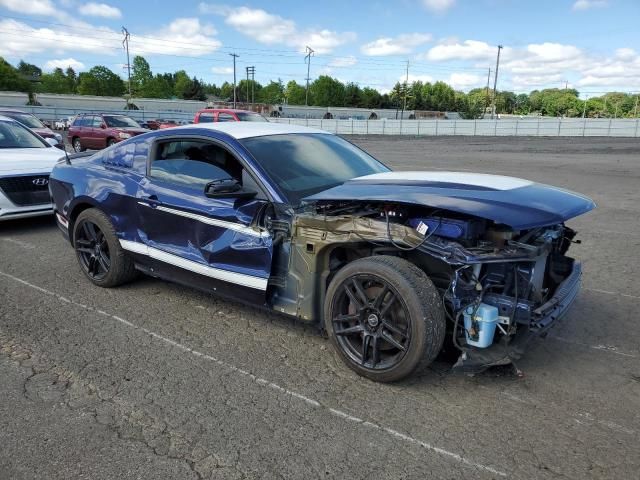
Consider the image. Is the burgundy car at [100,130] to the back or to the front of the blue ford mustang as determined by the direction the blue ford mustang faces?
to the back

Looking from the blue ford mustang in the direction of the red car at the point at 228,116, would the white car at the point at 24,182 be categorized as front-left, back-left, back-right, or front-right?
front-left

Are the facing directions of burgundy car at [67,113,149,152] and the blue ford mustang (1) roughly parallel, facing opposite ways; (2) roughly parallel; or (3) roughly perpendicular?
roughly parallel

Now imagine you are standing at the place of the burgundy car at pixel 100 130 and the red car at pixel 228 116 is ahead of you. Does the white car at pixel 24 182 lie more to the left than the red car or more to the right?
right

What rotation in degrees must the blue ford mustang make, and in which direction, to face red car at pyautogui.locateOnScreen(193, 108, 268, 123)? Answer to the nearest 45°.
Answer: approximately 135° to its left

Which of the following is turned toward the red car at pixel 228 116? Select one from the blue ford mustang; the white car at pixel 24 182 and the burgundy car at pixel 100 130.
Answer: the burgundy car

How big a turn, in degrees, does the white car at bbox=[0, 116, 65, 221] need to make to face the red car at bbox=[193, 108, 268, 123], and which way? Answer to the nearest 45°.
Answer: approximately 90° to its left

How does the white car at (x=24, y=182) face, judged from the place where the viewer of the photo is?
facing the viewer and to the right of the viewer

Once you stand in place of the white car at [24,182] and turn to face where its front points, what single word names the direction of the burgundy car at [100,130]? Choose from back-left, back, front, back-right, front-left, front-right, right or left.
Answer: back-left

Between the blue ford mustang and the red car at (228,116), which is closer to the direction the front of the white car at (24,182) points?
the blue ford mustang

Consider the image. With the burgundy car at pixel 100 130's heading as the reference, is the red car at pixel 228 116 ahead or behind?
ahead

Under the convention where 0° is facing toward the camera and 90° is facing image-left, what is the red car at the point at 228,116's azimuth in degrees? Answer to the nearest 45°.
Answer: approximately 315°

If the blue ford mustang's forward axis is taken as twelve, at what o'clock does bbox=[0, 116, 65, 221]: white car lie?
The white car is roughly at 6 o'clock from the blue ford mustang.
